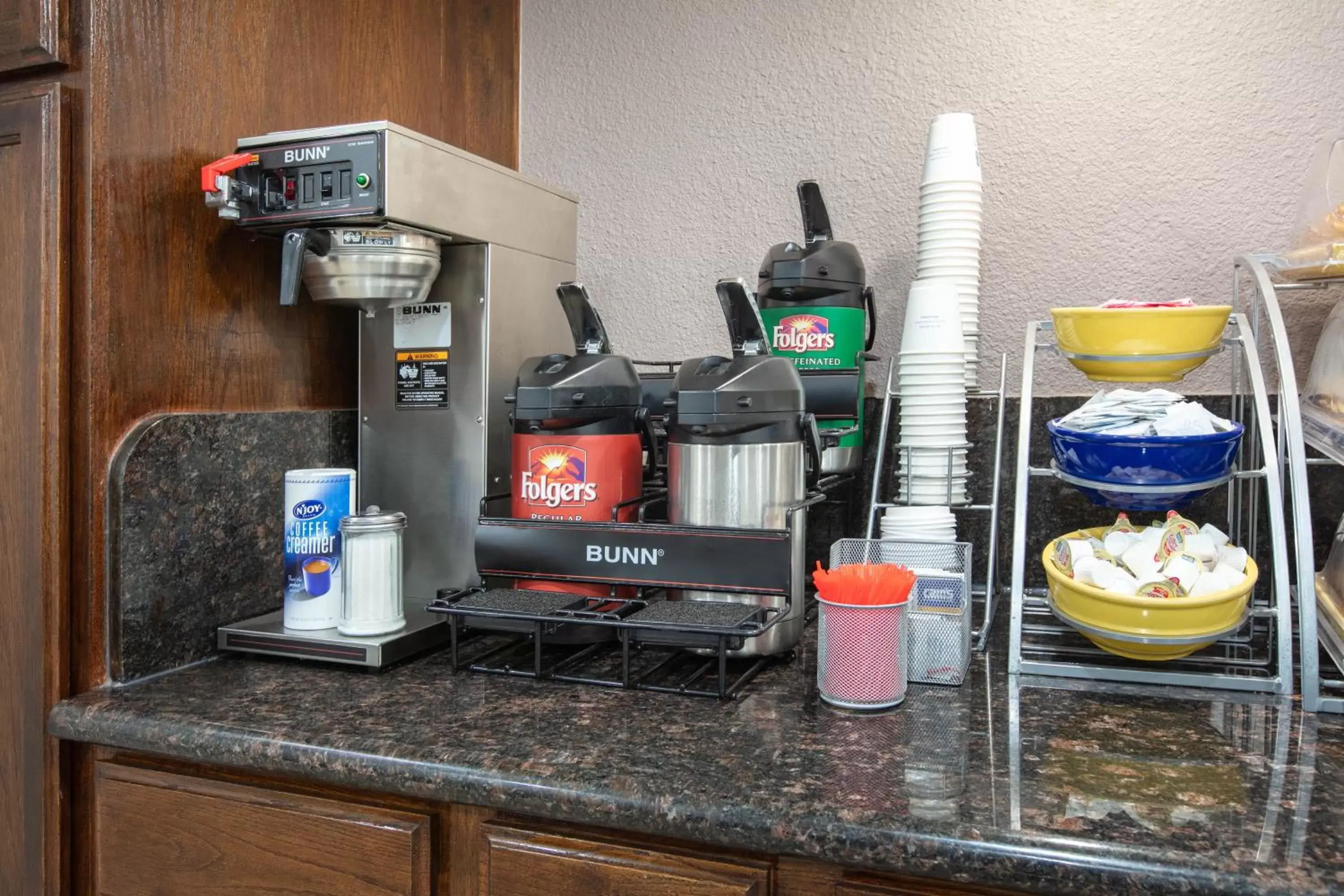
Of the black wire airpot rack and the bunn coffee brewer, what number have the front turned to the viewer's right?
0

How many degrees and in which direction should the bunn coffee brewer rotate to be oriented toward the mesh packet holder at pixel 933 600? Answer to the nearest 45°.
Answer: approximately 90° to its left

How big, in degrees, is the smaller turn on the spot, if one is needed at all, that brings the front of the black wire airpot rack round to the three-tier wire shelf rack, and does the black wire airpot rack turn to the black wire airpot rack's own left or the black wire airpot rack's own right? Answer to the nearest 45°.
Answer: approximately 135° to the black wire airpot rack's own left

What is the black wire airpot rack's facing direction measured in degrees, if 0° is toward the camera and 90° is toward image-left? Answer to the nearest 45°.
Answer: approximately 45°

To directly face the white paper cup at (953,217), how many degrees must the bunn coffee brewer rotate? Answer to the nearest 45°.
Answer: approximately 135° to its left

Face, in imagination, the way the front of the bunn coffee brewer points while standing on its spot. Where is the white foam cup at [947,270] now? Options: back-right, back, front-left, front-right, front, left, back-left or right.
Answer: back-left

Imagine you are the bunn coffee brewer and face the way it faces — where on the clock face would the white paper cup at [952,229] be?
The white paper cup is roughly at 8 o'clock from the bunn coffee brewer.

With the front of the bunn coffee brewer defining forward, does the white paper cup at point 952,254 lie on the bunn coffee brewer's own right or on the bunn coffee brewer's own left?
on the bunn coffee brewer's own left

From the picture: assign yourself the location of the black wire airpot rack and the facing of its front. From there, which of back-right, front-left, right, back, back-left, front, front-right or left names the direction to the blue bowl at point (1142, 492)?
back-left

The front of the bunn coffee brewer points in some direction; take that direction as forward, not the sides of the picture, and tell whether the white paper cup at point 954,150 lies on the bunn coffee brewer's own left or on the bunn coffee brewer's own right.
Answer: on the bunn coffee brewer's own left

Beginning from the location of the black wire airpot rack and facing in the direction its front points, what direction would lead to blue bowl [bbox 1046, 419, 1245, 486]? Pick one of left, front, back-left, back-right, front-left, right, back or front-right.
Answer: back-left

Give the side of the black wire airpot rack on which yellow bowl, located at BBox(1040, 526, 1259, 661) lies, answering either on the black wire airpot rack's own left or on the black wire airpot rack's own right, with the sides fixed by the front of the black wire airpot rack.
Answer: on the black wire airpot rack's own left
